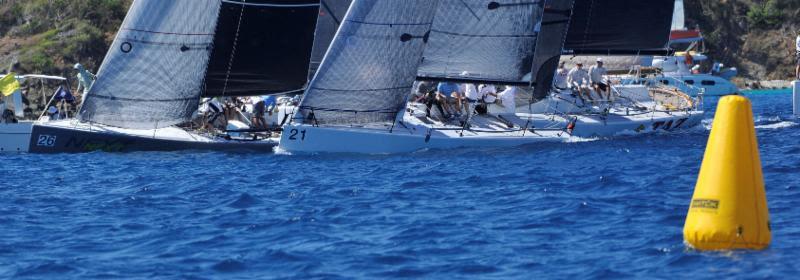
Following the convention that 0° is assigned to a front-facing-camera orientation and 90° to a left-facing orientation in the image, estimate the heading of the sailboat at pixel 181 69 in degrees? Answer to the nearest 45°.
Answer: approximately 90°

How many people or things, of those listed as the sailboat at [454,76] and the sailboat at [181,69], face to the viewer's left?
2

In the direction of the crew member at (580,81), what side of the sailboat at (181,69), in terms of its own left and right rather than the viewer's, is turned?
back

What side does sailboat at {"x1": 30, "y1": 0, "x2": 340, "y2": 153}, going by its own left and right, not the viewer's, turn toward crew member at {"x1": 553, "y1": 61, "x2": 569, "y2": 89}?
back

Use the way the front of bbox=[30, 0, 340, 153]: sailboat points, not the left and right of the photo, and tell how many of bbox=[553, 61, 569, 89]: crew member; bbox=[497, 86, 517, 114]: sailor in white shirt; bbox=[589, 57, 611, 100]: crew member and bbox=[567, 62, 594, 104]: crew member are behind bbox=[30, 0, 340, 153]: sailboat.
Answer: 4

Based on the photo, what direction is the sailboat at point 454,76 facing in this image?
to the viewer's left

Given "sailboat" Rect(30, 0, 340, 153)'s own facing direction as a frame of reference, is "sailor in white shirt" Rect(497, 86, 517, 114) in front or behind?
behind

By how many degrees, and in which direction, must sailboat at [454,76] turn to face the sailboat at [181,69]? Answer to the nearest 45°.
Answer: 0° — it already faces it

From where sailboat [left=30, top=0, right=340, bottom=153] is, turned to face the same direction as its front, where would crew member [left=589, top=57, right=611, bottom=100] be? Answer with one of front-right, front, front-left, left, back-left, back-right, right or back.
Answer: back

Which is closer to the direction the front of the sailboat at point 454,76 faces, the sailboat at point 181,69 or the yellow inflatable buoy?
the sailboat

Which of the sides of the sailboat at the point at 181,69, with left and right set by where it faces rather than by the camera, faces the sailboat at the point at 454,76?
back
